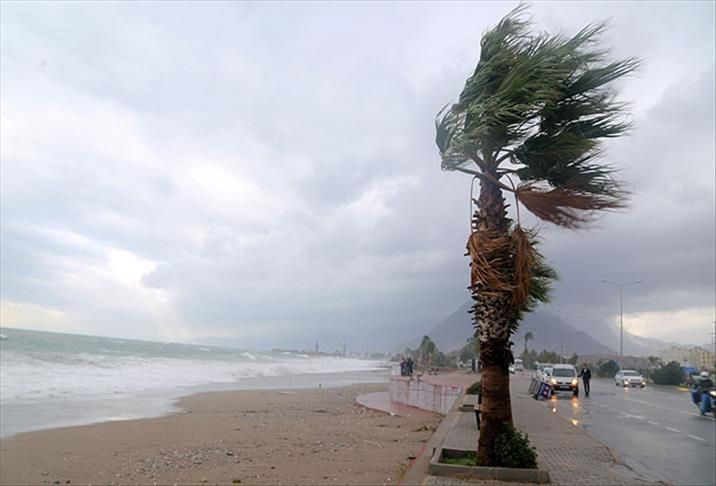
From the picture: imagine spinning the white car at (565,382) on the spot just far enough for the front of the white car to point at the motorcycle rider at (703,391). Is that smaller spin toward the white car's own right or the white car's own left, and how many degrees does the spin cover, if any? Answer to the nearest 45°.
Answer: approximately 45° to the white car's own left

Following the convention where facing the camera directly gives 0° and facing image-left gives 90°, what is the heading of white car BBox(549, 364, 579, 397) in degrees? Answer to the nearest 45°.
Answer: approximately 0°
